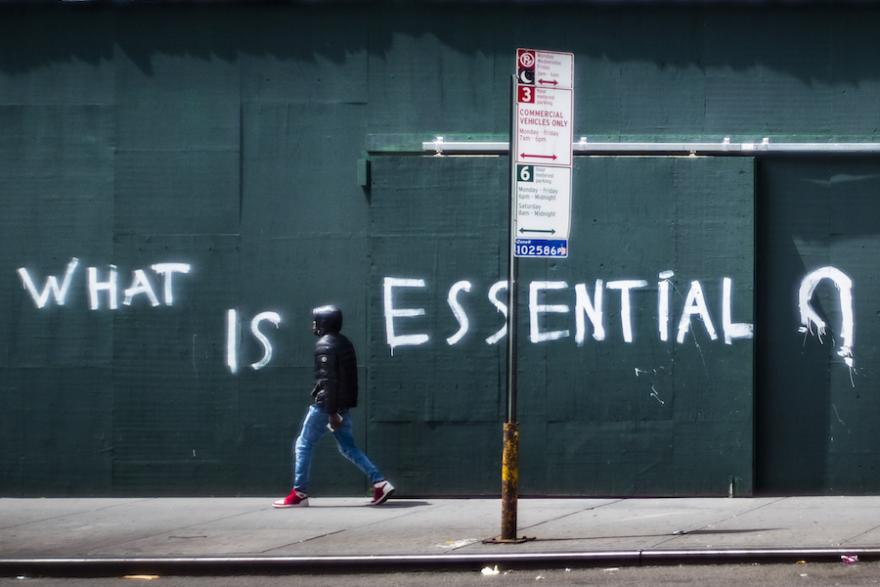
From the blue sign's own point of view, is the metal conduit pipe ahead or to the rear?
to the rear

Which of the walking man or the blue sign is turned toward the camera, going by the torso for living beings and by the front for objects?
the blue sign

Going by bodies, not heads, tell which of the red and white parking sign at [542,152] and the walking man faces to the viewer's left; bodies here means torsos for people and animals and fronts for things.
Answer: the walking man

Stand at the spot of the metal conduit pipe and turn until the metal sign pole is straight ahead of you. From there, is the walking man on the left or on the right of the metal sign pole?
right

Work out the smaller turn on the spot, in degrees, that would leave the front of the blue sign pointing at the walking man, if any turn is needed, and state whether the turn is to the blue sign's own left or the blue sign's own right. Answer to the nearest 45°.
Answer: approximately 135° to the blue sign's own right

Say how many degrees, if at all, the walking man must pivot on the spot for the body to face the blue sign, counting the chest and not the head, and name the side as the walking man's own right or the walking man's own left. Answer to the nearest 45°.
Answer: approximately 135° to the walking man's own left

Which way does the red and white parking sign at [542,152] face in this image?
toward the camera

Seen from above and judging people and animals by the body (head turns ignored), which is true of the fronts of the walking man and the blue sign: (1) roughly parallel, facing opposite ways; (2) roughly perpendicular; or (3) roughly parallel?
roughly perpendicular

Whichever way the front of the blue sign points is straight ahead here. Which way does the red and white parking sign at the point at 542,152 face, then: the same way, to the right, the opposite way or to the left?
the same way

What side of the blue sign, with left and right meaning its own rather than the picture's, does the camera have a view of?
front

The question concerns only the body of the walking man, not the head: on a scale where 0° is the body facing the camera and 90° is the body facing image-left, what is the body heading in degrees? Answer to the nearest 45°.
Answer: approximately 90°

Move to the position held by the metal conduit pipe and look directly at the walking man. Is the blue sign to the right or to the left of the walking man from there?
left
